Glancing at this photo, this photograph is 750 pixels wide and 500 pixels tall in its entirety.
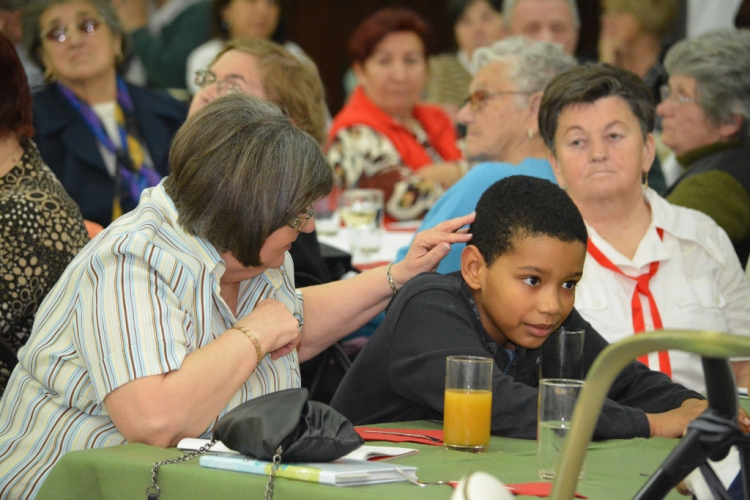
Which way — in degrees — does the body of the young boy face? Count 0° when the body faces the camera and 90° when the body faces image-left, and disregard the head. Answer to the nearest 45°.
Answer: approximately 315°

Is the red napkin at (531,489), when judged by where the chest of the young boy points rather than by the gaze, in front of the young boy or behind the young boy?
in front

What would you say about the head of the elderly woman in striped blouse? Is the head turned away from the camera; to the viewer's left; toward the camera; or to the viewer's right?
to the viewer's right

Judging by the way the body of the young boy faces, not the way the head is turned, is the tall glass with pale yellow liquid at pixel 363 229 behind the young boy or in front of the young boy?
behind

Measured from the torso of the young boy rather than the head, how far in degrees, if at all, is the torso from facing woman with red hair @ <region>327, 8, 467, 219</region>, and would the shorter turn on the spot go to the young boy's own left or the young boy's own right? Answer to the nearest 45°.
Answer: approximately 135° to the young boy's own left
